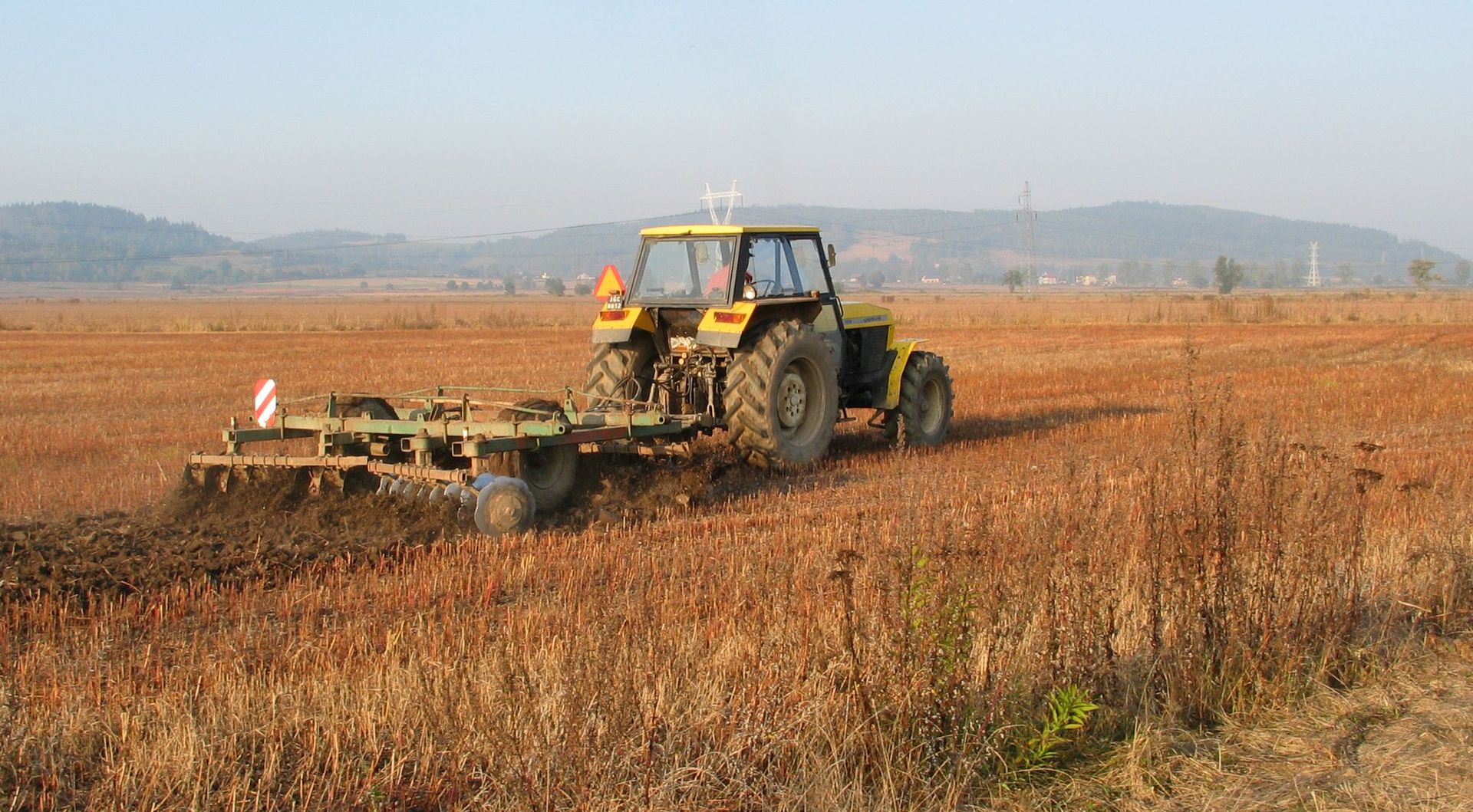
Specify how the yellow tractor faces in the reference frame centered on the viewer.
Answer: facing away from the viewer and to the right of the viewer

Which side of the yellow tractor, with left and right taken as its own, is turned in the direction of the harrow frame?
back
